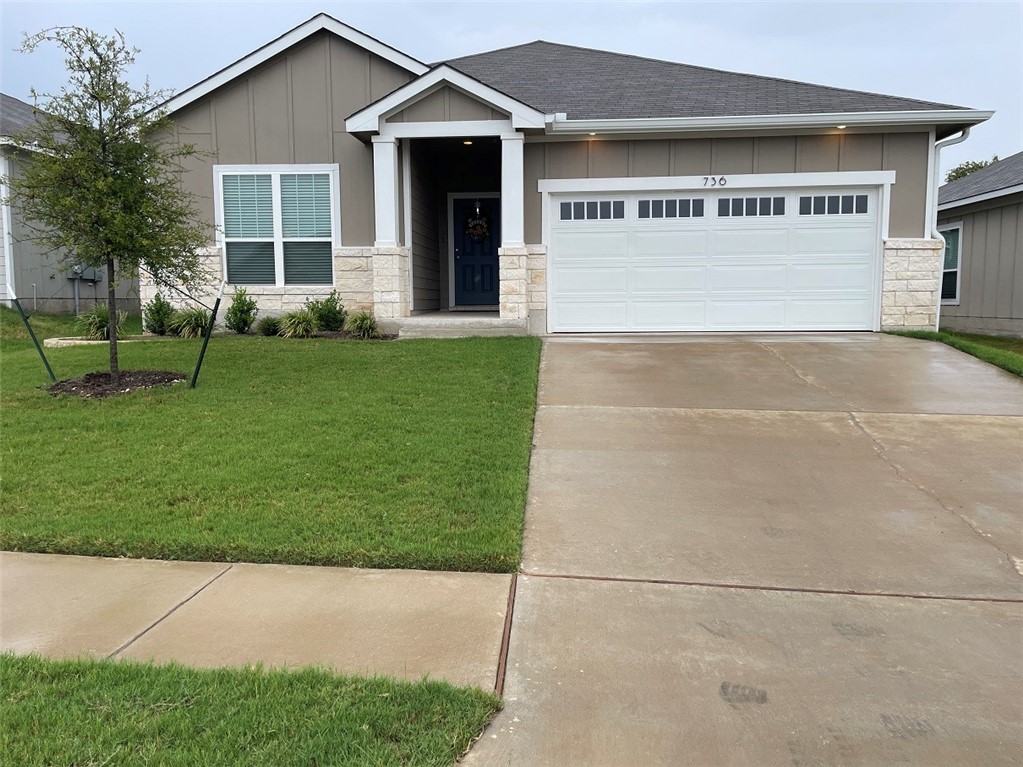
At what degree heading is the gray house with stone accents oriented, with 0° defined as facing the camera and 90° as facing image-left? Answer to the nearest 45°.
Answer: approximately 0°

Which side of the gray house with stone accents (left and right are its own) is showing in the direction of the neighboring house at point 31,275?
right

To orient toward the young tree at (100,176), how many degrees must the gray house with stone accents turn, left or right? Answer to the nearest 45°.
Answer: approximately 45° to its right

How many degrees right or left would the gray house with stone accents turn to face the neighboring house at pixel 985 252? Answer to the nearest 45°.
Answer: approximately 135° to its left

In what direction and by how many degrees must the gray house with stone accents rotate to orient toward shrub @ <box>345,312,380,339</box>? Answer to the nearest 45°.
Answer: approximately 90° to its right

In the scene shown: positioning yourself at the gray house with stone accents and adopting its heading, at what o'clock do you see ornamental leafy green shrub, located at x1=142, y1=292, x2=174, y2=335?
The ornamental leafy green shrub is roughly at 3 o'clock from the gray house with stone accents.

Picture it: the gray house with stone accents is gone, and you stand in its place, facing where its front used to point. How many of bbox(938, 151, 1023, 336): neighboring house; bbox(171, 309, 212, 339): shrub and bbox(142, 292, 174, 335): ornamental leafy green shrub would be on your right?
2

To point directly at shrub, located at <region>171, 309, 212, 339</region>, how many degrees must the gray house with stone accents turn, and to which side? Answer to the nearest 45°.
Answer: approximately 90° to its right

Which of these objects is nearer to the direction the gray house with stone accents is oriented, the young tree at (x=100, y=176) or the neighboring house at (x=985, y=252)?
the young tree
